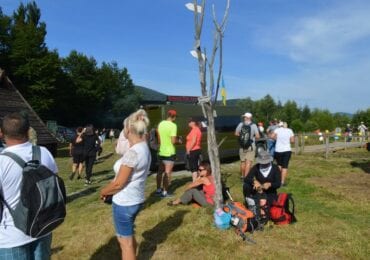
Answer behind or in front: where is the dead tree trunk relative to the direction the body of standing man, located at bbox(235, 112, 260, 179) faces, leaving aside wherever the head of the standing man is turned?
behind

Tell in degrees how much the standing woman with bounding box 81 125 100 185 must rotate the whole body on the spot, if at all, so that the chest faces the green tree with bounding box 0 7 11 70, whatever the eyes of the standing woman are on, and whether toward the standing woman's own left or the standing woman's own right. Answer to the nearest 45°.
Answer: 0° — they already face it

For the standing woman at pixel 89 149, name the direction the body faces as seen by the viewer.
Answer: away from the camera

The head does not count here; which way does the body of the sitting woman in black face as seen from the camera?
toward the camera

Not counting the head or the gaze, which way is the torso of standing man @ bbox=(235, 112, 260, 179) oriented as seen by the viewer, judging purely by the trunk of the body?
away from the camera

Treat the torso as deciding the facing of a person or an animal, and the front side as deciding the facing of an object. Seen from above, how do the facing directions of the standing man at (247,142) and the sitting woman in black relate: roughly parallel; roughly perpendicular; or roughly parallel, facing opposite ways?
roughly parallel, facing opposite ways

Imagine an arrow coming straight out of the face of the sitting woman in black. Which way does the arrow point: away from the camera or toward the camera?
toward the camera

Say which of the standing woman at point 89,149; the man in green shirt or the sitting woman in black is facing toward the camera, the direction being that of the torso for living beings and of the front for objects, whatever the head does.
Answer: the sitting woman in black
